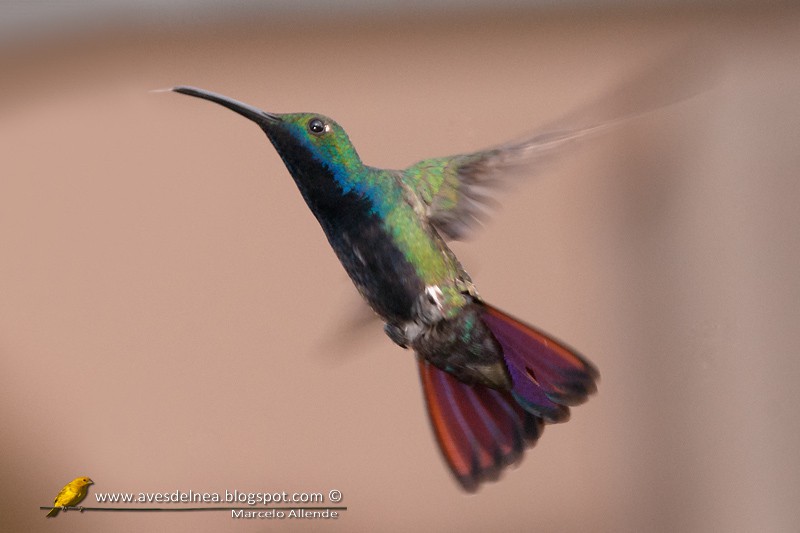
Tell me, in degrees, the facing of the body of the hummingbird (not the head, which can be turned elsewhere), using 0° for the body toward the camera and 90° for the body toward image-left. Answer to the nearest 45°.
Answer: approximately 90°
